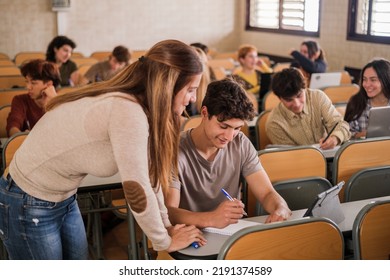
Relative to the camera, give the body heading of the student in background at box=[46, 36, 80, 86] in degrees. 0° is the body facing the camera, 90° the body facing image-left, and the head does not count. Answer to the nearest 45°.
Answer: approximately 315°

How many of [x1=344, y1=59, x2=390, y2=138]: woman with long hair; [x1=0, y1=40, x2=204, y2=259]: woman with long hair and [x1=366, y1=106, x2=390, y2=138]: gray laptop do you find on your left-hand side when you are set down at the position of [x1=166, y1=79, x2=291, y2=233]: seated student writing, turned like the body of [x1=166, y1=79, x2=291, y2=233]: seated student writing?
2

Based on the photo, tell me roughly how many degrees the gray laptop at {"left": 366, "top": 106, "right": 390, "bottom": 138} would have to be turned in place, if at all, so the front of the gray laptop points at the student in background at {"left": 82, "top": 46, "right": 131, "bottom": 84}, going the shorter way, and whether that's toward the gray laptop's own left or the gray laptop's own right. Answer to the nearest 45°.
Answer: approximately 45° to the gray laptop's own left

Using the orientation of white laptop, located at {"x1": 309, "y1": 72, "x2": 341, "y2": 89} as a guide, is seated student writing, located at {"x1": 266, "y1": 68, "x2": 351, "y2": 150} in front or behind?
behind

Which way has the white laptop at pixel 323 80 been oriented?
away from the camera

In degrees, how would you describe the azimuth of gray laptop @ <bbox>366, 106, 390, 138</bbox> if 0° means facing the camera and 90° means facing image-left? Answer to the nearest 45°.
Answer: approximately 180°

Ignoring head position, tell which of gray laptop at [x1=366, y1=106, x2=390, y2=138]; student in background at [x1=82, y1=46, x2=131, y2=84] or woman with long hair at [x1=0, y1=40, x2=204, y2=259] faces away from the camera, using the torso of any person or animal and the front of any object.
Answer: the gray laptop

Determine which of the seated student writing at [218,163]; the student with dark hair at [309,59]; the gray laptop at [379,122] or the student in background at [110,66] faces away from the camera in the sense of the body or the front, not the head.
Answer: the gray laptop

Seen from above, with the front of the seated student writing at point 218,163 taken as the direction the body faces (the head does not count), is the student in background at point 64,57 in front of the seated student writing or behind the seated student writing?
behind
